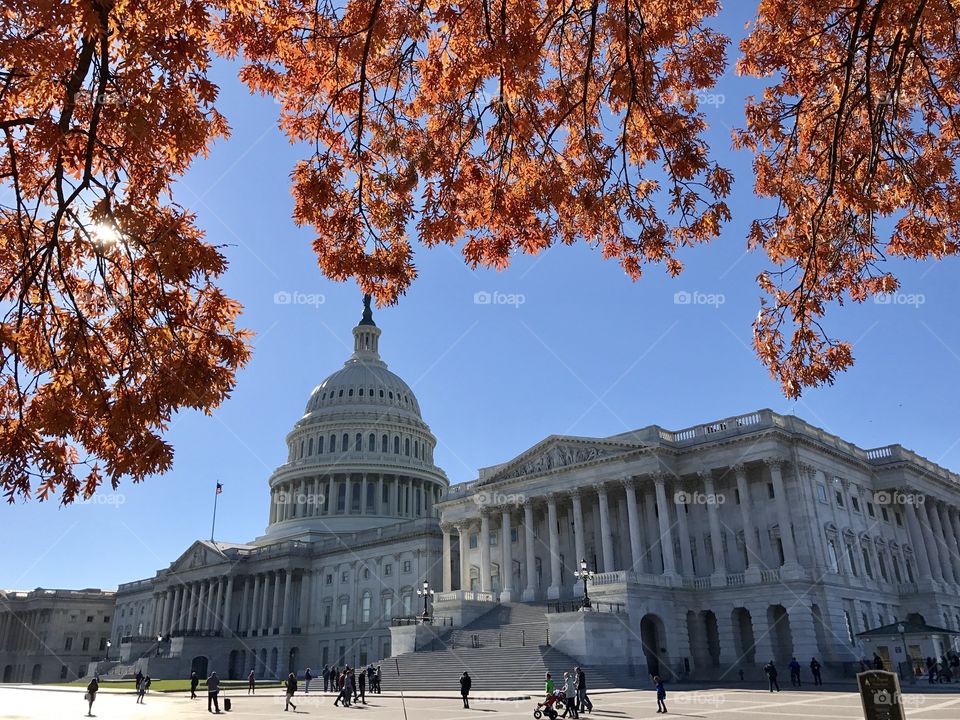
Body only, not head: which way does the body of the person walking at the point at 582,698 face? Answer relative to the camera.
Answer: to the viewer's left

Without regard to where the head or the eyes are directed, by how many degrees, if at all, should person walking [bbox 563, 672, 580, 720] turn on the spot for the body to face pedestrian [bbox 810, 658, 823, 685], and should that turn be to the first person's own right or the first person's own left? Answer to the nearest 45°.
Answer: approximately 135° to the first person's own right

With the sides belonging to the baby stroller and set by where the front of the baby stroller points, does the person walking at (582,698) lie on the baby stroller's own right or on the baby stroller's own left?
on the baby stroller's own right

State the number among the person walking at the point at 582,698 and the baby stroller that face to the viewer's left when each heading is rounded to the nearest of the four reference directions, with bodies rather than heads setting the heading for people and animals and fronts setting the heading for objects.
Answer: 2

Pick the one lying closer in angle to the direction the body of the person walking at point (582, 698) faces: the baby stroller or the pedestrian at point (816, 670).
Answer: the baby stroller

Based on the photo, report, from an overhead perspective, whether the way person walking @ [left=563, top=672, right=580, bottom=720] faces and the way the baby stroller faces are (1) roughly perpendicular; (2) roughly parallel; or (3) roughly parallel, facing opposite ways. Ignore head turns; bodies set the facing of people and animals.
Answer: roughly parallel

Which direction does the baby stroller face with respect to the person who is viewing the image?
facing to the left of the viewer

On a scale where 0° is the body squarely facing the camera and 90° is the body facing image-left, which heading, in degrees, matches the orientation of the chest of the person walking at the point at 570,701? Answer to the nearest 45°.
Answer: approximately 90°

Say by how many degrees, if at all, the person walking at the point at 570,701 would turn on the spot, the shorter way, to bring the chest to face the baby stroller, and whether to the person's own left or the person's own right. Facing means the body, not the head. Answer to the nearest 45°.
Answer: approximately 45° to the person's own left

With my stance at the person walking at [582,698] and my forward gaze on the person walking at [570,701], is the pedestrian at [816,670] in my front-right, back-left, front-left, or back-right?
back-left
